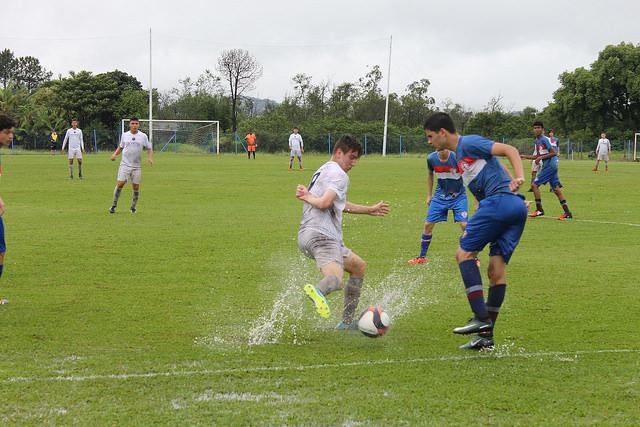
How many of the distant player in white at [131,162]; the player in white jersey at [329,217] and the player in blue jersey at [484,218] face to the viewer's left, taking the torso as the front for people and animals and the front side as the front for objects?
1

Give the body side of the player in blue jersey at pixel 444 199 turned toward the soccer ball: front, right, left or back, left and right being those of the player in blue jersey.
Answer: front

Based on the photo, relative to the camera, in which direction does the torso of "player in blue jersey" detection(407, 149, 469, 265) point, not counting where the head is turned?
toward the camera

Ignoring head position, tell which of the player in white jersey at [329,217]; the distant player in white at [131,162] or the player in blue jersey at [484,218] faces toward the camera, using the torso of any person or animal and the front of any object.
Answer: the distant player in white

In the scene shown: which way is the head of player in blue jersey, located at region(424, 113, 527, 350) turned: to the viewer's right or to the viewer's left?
to the viewer's left

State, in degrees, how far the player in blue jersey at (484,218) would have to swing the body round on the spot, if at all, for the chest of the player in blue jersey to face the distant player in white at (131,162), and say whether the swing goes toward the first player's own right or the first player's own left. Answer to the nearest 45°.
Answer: approximately 45° to the first player's own right

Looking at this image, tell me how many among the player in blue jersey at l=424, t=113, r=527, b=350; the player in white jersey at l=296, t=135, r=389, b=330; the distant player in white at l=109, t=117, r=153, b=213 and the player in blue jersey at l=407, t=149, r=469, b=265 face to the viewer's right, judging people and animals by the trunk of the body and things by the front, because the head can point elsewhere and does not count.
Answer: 1

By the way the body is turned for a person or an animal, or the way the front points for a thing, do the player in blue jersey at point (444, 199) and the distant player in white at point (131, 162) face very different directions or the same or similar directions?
same or similar directions

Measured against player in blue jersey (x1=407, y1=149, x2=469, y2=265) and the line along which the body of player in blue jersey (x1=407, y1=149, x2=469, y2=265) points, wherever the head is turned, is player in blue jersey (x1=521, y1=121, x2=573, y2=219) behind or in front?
behind

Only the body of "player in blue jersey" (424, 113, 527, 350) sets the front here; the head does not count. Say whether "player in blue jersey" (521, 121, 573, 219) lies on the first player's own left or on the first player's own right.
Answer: on the first player's own right

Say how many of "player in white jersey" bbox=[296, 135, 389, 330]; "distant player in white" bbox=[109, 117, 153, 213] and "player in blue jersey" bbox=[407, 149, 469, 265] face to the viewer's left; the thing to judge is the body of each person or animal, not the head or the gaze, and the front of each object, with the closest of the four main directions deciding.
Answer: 0

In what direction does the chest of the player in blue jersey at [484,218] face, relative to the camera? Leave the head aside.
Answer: to the viewer's left

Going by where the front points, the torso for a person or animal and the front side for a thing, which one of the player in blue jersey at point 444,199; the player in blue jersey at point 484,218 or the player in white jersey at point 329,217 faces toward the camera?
the player in blue jersey at point 444,199

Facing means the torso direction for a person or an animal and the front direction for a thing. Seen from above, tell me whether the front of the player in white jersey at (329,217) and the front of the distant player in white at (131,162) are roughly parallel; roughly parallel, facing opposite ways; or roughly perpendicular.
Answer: roughly perpendicular

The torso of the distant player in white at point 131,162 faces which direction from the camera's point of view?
toward the camera

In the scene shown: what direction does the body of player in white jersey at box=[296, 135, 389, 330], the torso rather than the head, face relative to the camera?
to the viewer's right
